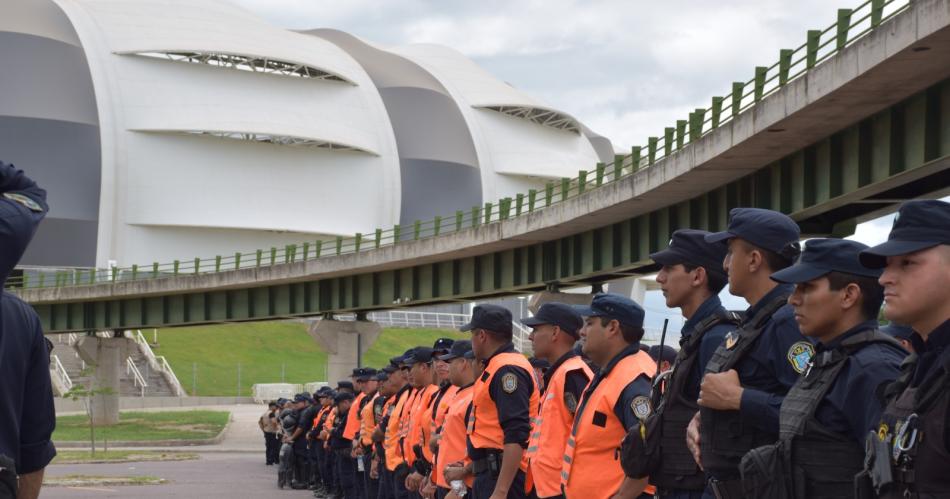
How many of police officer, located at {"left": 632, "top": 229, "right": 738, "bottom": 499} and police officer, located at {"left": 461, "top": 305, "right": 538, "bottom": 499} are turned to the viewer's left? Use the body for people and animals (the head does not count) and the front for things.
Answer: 2

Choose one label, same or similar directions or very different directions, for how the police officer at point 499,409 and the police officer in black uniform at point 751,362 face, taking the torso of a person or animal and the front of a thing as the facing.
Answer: same or similar directions

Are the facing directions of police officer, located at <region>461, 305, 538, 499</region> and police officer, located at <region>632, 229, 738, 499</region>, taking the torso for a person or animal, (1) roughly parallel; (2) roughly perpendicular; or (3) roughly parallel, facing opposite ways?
roughly parallel

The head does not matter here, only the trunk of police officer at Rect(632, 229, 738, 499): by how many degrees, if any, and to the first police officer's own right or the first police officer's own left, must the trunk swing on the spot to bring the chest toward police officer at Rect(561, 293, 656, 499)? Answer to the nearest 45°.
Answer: approximately 45° to the first police officer's own right

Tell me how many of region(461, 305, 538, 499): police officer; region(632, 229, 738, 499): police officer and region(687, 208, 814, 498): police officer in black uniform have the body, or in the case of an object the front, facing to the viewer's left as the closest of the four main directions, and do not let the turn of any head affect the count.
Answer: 3

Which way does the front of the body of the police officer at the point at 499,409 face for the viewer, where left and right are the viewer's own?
facing to the left of the viewer

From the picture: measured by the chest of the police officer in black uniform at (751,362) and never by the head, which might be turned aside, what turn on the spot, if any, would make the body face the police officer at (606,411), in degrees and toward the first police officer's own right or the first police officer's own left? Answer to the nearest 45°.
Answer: approximately 45° to the first police officer's own right

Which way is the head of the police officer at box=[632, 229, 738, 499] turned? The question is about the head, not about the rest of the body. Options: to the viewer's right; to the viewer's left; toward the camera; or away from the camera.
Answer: to the viewer's left

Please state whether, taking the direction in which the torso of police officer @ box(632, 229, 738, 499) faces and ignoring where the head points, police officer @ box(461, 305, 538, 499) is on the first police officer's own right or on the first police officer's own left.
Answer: on the first police officer's own right

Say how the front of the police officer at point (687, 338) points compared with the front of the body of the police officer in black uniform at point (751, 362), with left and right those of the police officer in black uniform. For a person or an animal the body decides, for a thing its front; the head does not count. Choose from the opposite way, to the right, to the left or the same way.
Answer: the same way

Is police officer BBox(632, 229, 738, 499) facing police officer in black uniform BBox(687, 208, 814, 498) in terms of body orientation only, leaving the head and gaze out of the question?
no

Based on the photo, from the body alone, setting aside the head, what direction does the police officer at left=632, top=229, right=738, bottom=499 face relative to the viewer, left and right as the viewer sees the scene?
facing to the left of the viewer

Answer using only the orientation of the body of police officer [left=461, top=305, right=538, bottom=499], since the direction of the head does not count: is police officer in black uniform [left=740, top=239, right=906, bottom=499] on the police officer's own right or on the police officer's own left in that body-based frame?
on the police officer's own left

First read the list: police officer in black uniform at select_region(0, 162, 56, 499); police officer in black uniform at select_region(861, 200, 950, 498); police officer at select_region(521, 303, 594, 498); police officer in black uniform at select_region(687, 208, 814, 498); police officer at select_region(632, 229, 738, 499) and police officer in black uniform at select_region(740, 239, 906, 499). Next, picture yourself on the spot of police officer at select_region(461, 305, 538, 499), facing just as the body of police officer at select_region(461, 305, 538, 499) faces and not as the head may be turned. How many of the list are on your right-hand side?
0

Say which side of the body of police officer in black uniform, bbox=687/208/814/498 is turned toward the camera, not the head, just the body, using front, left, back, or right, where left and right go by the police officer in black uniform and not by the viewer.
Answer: left

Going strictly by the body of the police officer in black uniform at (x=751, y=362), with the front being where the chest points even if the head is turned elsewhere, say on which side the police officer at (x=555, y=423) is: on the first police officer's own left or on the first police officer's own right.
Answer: on the first police officer's own right

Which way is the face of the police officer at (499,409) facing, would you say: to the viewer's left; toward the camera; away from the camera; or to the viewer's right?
to the viewer's left

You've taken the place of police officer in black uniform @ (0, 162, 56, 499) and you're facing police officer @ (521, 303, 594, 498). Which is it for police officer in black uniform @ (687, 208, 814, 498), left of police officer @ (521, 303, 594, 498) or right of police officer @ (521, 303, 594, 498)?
right
